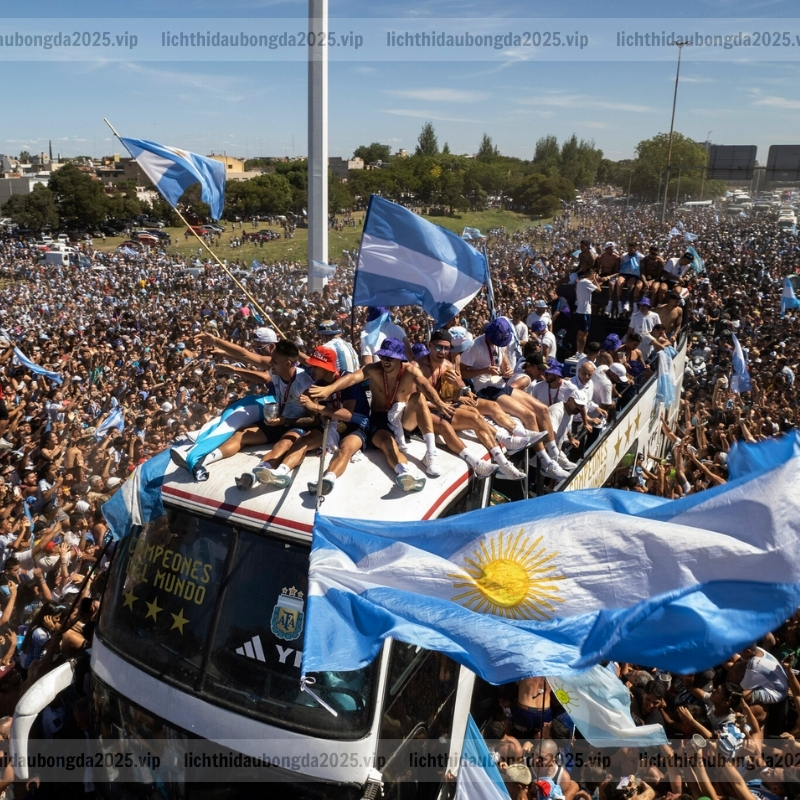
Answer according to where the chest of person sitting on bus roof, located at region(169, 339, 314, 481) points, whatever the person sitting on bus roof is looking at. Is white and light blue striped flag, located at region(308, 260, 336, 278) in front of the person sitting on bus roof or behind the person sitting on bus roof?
behind

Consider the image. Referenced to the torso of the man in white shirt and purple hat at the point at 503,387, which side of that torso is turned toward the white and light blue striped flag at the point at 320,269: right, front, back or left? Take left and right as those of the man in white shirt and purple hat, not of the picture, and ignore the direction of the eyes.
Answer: back

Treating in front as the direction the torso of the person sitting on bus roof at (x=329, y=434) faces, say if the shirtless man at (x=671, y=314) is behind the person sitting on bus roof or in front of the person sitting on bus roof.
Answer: behind

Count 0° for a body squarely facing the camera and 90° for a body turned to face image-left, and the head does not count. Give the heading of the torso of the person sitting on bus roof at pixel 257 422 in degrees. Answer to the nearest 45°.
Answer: approximately 45°

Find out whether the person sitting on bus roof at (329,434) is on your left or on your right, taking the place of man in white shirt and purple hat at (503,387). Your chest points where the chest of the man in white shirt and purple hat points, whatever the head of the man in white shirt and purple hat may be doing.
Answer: on your right
